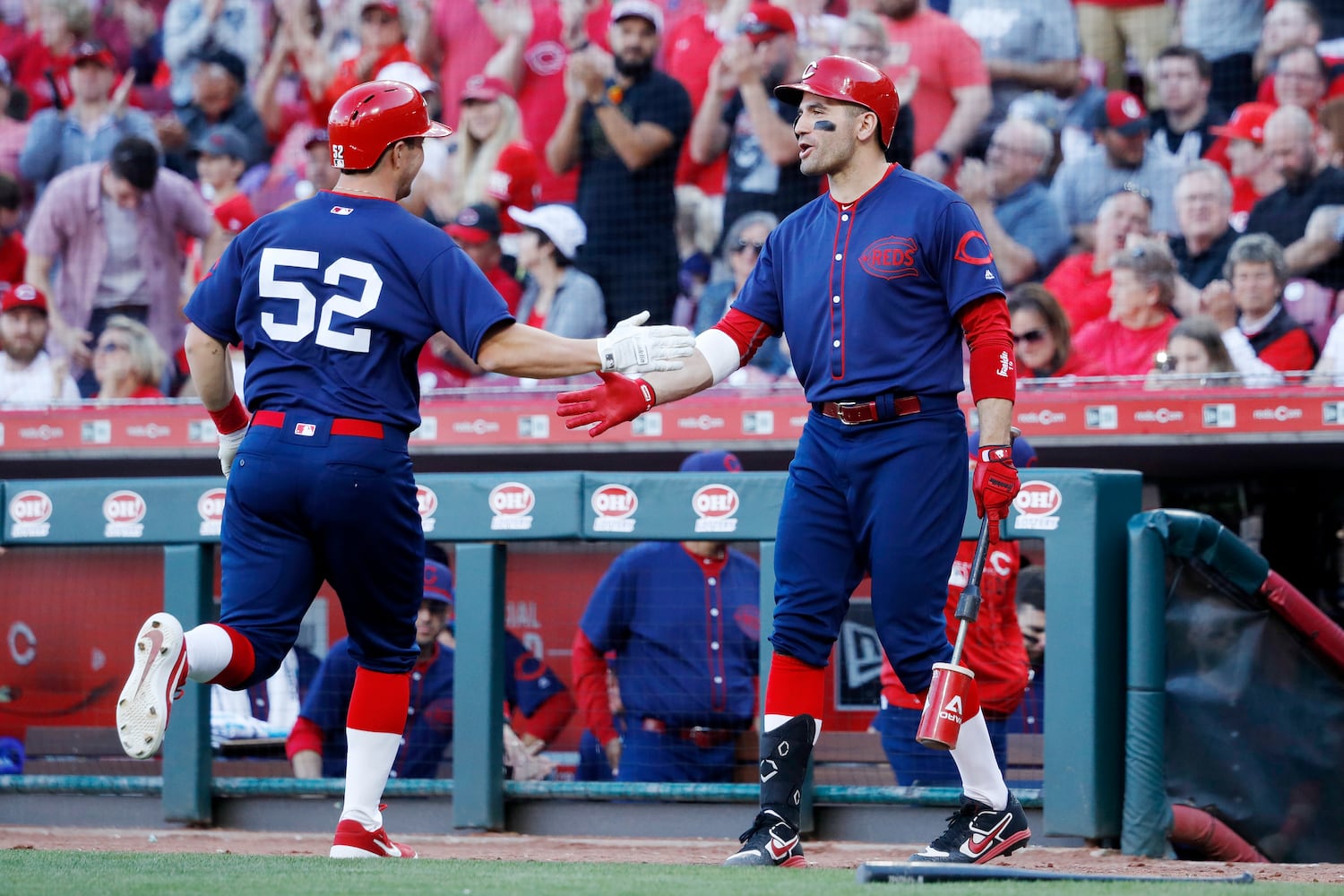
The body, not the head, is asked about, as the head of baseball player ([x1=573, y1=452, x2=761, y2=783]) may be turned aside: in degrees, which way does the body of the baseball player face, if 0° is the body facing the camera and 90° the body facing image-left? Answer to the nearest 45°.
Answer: approximately 315°

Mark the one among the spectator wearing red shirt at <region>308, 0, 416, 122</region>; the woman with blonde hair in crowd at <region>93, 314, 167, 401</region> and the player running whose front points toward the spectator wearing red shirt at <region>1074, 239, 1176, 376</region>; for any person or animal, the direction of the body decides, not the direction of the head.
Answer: the player running

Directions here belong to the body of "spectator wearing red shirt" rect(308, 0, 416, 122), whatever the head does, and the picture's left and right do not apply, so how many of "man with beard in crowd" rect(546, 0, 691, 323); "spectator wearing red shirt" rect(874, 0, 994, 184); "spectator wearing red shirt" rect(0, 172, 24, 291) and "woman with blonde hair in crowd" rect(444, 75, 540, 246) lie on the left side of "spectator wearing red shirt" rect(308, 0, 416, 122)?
3

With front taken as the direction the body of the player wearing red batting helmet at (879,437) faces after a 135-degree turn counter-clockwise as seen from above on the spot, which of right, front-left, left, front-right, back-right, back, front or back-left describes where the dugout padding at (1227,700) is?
front-left

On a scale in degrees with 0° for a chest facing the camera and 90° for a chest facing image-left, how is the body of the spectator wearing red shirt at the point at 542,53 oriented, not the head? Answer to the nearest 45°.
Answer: approximately 0°

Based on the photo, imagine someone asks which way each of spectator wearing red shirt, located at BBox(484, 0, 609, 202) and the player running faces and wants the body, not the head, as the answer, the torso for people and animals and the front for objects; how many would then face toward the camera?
1

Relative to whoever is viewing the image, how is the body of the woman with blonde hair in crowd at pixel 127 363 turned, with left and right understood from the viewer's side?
facing the viewer and to the left of the viewer

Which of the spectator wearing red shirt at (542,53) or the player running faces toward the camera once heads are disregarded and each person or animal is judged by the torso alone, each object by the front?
the spectator wearing red shirt

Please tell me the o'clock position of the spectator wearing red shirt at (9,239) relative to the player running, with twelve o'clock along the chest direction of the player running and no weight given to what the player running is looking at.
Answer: The spectator wearing red shirt is roughly at 10 o'clock from the player running.

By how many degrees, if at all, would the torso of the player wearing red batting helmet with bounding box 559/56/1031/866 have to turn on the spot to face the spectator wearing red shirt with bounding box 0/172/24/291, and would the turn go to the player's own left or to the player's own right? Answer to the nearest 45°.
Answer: approximately 90° to the player's own right

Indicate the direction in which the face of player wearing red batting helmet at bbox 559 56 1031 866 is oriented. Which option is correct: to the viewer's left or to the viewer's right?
to the viewer's left
